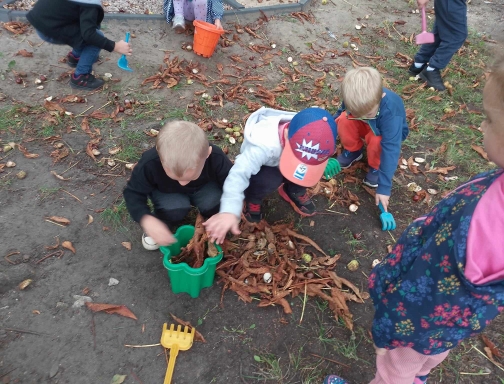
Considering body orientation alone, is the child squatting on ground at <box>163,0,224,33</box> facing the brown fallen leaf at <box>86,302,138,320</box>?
yes

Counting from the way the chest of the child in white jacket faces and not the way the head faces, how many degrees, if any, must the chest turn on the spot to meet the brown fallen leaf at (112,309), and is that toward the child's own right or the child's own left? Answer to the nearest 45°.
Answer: approximately 45° to the child's own right

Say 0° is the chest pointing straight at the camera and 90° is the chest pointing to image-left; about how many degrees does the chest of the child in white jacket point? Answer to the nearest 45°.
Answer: approximately 0°

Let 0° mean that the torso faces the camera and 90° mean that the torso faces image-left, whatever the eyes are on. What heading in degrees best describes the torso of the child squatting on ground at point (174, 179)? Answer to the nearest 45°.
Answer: approximately 0°

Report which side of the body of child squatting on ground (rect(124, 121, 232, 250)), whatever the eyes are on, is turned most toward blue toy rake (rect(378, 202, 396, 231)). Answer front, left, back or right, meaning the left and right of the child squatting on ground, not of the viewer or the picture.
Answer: left

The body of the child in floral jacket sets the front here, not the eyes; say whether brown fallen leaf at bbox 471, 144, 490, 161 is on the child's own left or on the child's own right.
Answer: on the child's own right

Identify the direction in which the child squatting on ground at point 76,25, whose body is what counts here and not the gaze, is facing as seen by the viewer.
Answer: to the viewer's right
